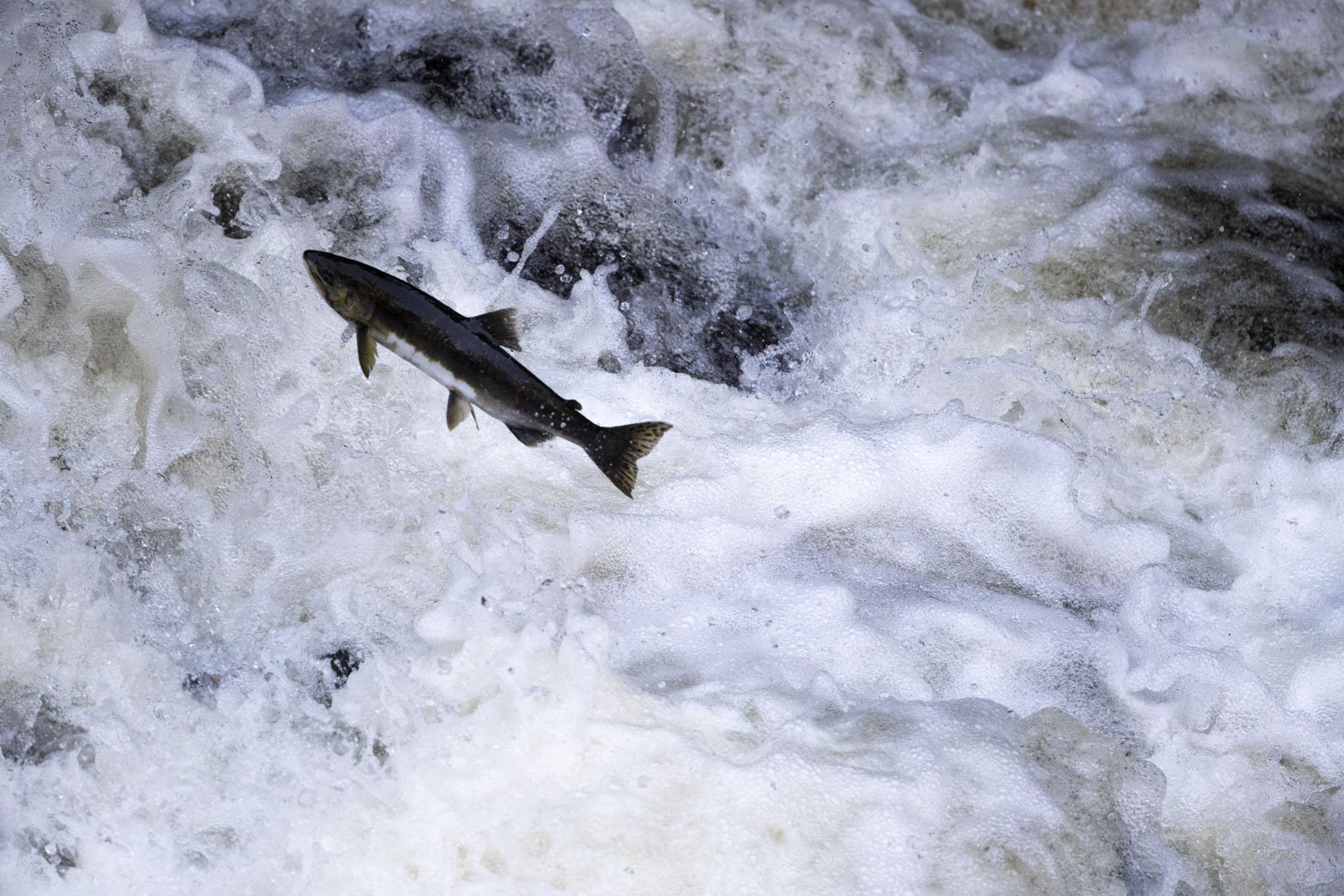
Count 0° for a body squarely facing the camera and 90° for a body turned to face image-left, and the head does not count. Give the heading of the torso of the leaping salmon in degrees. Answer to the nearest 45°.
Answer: approximately 90°
